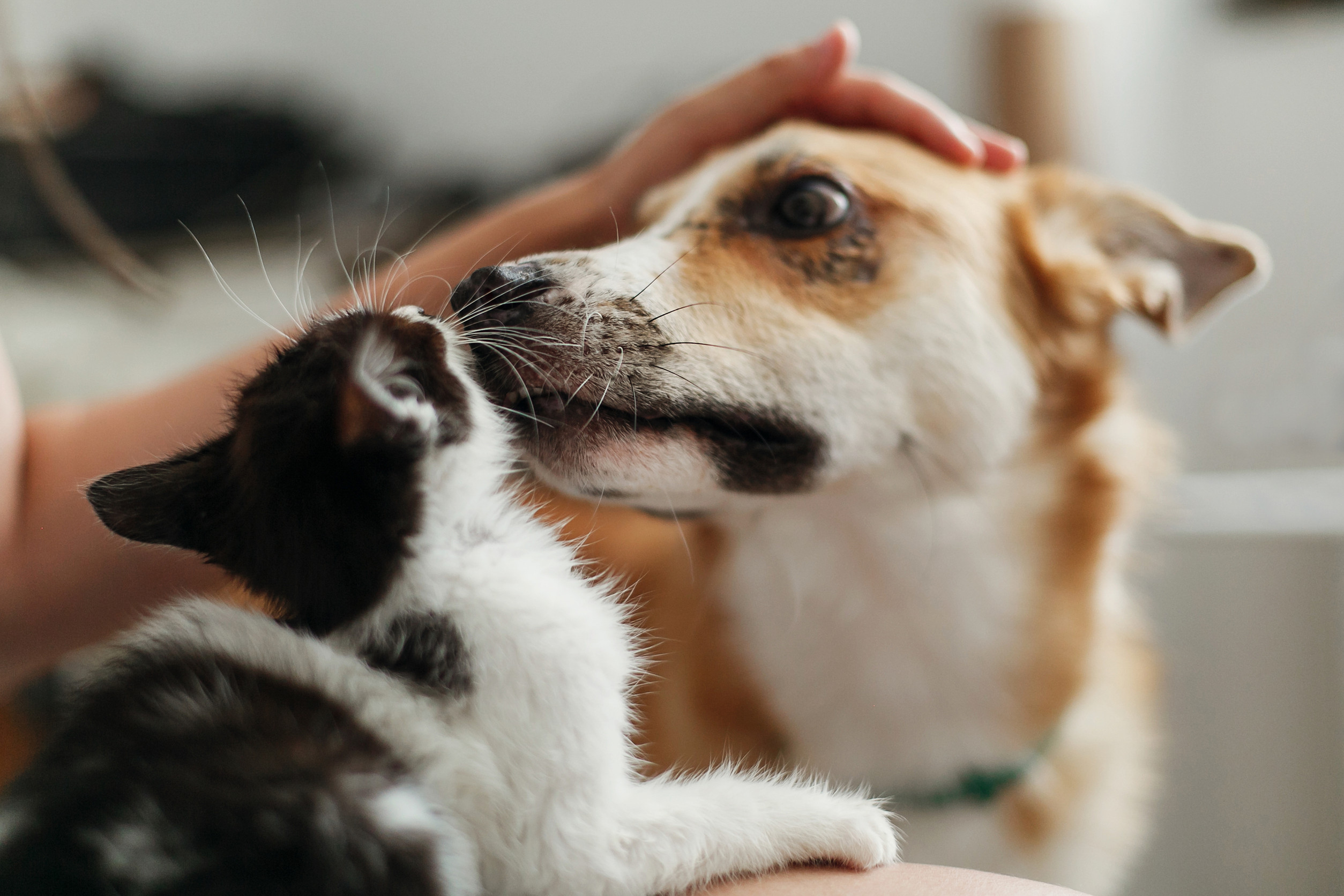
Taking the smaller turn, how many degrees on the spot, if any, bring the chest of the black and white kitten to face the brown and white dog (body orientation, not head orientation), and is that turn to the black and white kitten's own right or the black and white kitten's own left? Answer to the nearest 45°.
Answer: approximately 45° to the black and white kitten's own left

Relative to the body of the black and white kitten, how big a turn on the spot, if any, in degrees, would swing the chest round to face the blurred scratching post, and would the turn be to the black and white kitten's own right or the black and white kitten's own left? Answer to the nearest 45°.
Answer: approximately 45° to the black and white kitten's own left

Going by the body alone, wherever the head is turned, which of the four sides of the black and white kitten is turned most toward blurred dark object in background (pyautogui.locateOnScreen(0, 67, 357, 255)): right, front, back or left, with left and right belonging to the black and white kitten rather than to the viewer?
left

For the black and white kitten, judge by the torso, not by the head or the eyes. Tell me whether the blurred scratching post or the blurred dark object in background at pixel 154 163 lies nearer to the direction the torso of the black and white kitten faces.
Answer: the blurred scratching post

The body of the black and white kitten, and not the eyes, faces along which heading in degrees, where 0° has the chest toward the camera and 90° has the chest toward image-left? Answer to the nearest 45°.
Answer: approximately 270°
